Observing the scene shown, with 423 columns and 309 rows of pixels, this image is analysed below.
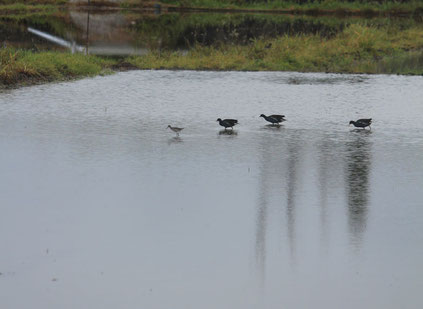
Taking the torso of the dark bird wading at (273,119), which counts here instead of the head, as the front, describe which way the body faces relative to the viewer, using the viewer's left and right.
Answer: facing to the left of the viewer

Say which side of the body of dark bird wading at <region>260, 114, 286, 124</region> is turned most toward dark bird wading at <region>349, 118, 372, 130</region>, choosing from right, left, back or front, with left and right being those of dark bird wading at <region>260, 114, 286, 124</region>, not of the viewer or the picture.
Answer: back
